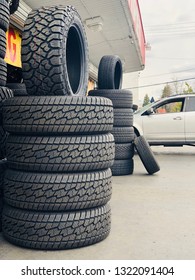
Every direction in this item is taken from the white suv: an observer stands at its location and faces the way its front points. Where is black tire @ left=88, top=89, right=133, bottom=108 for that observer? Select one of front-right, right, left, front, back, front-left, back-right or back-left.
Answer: left

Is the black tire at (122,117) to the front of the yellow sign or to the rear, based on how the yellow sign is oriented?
to the front

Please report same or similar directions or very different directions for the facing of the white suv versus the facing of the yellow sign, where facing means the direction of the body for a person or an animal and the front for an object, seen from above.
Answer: very different directions

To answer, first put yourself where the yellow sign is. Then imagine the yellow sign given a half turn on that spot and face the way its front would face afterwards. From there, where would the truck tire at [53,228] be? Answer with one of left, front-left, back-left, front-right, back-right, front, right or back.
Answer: back-left

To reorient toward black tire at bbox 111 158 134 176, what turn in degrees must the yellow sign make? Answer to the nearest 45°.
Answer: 0° — it already faces it

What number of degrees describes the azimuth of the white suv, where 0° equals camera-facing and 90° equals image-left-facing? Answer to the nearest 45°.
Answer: approximately 90°

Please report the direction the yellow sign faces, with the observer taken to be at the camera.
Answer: facing the viewer and to the right of the viewer

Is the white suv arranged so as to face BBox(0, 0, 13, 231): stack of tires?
no

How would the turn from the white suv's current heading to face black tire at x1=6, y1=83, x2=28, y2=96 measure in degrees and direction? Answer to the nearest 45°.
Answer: approximately 90° to its left
